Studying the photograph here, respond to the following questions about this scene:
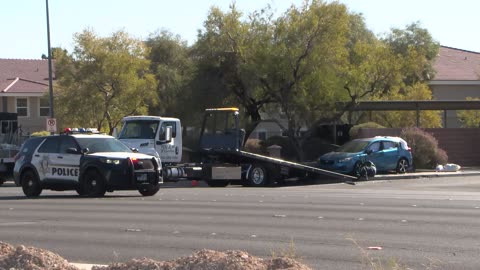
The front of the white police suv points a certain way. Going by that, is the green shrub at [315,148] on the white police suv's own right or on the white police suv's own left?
on the white police suv's own left

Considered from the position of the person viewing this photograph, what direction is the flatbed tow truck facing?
facing the viewer and to the left of the viewer

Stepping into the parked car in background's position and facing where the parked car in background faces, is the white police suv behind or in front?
in front

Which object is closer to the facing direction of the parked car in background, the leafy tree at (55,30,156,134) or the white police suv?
the white police suv

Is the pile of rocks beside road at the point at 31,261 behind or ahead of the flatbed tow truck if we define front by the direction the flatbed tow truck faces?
ahead

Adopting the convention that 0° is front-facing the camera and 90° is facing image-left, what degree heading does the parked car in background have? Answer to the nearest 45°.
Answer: approximately 45°

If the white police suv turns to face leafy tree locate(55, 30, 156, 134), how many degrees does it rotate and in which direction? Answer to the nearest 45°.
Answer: approximately 135° to its left

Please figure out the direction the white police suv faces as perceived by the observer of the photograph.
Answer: facing the viewer and to the right of the viewer

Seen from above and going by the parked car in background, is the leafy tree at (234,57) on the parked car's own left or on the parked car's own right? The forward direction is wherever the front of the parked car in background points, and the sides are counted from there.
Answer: on the parked car's own right

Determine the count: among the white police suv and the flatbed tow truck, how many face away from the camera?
0

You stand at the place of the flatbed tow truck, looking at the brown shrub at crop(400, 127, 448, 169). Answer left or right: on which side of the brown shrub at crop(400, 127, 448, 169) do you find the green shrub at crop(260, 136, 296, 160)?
left

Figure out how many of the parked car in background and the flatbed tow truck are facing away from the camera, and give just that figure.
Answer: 0
